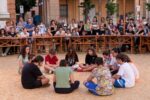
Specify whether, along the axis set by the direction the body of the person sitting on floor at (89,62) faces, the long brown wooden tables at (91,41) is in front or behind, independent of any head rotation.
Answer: behind

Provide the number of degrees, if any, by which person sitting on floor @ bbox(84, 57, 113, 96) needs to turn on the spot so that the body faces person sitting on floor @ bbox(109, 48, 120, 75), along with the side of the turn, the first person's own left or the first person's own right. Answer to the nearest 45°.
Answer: approximately 45° to the first person's own right

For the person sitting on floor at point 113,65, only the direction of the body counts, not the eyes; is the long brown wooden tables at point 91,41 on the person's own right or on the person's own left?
on the person's own right

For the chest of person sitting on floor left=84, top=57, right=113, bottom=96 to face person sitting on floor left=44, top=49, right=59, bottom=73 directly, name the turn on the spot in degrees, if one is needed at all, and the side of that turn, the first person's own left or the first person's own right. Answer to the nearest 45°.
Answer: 0° — they already face them

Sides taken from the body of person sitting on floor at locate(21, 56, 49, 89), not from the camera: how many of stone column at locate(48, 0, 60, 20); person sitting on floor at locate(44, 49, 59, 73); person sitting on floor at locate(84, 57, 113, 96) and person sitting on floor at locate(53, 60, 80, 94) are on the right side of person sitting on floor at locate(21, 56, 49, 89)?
2

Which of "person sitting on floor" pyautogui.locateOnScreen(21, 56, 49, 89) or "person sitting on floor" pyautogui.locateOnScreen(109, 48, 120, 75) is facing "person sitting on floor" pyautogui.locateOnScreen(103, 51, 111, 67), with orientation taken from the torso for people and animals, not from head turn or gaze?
"person sitting on floor" pyautogui.locateOnScreen(21, 56, 49, 89)

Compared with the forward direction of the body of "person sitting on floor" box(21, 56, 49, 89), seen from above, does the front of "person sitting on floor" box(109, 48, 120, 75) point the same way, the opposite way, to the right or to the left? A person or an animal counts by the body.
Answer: the opposite way

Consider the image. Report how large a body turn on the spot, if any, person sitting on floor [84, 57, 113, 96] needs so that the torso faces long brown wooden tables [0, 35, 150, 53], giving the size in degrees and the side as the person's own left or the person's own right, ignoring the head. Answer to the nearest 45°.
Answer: approximately 45° to the person's own right

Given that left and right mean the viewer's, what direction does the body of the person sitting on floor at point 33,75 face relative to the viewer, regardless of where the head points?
facing away from the viewer and to the right of the viewer

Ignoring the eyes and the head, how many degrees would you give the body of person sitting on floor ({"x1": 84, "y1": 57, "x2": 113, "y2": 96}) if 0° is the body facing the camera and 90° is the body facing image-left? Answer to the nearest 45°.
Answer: approximately 135°
